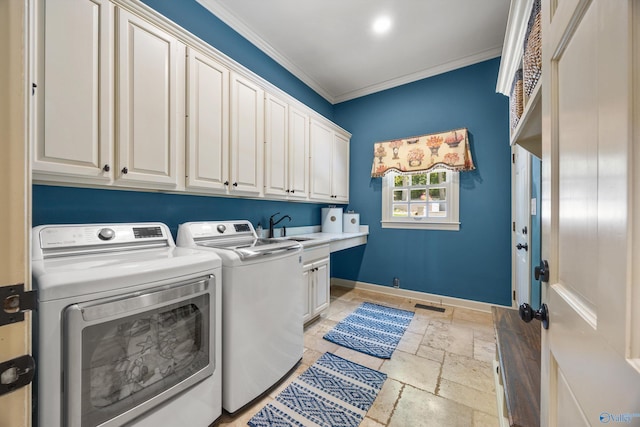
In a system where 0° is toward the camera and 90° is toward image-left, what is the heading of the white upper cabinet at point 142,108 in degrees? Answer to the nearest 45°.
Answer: approximately 315°

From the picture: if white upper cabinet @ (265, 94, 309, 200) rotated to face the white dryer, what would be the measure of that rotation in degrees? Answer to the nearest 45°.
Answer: approximately 90° to its right

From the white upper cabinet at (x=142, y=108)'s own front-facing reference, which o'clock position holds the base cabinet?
The base cabinet is roughly at 10 o'clock from the white upper cabinet.

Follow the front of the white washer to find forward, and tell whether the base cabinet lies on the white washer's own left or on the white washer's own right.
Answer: on the white washer's own left

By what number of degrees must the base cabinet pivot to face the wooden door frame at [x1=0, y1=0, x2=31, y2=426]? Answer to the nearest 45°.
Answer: approximately 45° to its right

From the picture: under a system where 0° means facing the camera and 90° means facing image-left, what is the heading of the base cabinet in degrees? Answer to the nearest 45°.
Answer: approximately 315°
